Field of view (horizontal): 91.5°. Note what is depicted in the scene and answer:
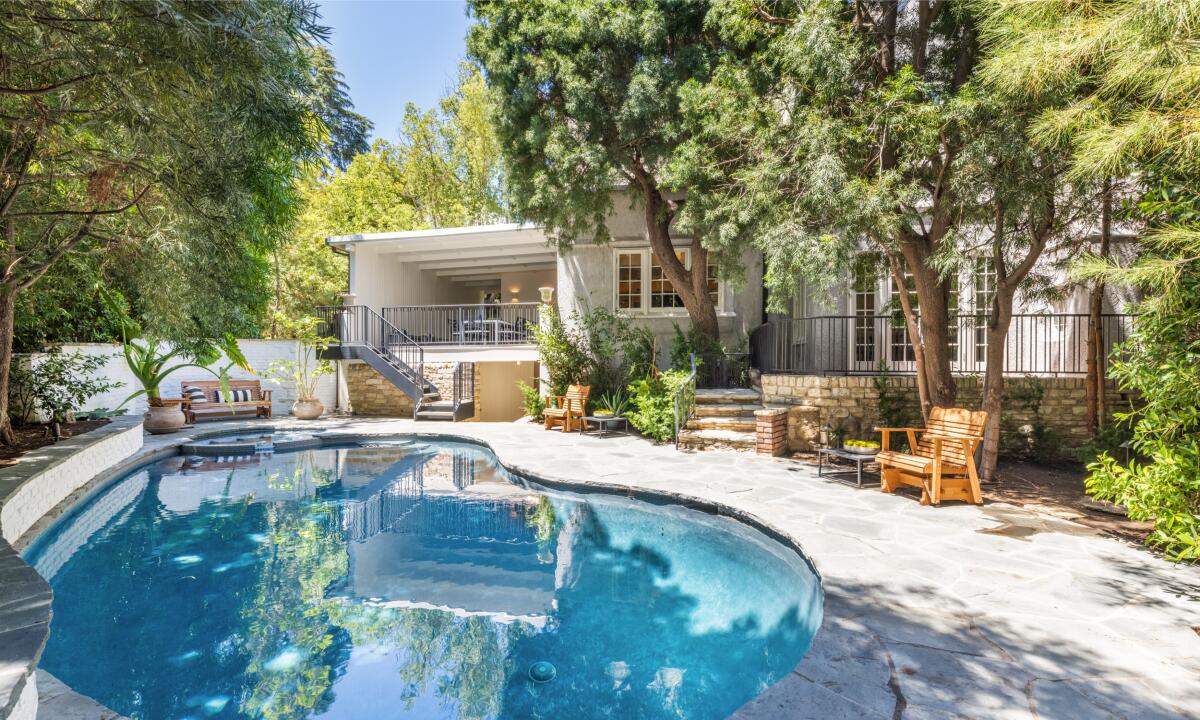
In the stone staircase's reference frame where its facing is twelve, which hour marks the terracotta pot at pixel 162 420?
The terracotta pot is roughly at 3 o'clock from the stone staircase.

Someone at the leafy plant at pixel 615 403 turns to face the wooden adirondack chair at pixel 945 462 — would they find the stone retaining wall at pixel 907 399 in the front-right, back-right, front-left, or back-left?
front-left

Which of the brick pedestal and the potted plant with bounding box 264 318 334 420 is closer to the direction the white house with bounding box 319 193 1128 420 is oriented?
the brick pedestal

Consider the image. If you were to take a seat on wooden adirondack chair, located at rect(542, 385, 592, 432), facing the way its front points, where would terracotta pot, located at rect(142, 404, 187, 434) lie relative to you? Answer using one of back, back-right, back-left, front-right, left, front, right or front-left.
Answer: front-right

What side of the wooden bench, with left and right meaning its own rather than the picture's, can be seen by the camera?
front

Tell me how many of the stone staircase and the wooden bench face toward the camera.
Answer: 2

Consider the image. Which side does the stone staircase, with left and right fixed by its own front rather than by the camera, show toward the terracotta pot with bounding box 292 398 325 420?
right

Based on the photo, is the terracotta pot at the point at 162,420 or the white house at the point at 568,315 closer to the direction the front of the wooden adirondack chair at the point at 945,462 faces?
the terracotta pot

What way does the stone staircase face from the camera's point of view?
toward the camera

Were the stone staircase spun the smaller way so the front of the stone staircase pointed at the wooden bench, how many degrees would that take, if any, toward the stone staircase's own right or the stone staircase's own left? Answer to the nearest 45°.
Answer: approximately 90° to the stone staircase's own right

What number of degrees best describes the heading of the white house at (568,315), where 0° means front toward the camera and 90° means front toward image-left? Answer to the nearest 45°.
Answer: approximately 0°

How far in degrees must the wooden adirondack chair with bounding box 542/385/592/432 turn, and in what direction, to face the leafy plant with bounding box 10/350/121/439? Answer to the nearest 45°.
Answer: approximately 45° to its right

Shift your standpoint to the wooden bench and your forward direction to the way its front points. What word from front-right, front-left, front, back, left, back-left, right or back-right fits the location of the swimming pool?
front

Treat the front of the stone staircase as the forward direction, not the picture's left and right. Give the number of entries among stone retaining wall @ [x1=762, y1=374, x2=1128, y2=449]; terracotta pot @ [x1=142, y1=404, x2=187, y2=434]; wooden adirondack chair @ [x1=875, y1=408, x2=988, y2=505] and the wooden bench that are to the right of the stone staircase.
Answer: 2

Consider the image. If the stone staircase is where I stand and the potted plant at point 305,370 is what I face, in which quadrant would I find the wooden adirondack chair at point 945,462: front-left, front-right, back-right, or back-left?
back-left

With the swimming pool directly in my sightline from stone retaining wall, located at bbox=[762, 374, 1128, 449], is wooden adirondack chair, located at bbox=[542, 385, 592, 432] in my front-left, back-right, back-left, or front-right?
front-right

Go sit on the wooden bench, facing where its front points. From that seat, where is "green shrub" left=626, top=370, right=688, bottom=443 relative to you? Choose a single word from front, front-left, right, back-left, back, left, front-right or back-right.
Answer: front-left

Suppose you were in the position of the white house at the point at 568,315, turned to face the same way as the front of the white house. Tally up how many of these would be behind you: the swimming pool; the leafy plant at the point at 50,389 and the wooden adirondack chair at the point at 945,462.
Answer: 0
